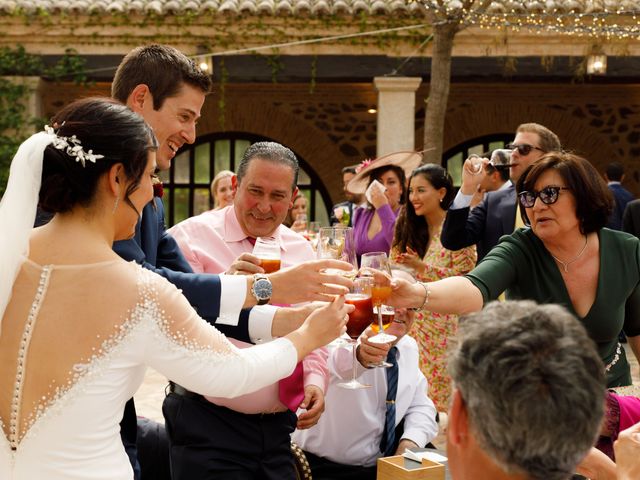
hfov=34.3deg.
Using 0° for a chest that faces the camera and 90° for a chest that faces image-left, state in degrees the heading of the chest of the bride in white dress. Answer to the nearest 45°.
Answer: approximately 225°

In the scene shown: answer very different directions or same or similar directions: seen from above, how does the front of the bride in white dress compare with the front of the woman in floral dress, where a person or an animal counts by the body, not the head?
very different directions

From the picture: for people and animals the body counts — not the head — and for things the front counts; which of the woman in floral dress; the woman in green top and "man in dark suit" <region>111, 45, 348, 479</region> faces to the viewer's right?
the man in dark suit

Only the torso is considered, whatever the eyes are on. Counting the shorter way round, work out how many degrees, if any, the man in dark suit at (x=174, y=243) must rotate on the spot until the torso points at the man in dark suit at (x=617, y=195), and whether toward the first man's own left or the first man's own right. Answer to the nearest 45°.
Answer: approximately 45° to the first man's own left

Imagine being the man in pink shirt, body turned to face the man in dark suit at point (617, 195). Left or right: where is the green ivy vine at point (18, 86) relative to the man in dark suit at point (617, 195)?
left

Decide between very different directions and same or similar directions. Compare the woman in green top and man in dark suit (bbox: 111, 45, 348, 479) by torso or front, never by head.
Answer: very different directions

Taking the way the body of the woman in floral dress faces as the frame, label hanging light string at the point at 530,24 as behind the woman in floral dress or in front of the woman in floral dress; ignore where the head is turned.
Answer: behind

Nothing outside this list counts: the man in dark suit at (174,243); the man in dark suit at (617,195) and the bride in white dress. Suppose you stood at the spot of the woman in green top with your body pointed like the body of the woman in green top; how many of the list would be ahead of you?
2

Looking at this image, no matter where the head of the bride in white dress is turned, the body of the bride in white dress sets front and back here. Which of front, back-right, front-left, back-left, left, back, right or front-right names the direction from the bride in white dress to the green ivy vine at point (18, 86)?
front-left

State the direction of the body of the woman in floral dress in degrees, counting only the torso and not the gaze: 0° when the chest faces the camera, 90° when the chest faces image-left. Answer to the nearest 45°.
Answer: approximately 45°

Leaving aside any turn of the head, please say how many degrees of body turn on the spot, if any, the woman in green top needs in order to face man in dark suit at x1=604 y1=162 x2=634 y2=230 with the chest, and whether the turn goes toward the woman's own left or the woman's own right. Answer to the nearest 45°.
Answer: approximately 135° to the woman's own right

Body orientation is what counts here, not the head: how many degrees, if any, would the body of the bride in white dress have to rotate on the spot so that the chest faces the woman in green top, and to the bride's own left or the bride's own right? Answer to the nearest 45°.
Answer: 0° — they already face them

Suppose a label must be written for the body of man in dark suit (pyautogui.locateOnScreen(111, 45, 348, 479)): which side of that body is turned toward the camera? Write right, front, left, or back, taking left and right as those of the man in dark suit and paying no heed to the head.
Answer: right
